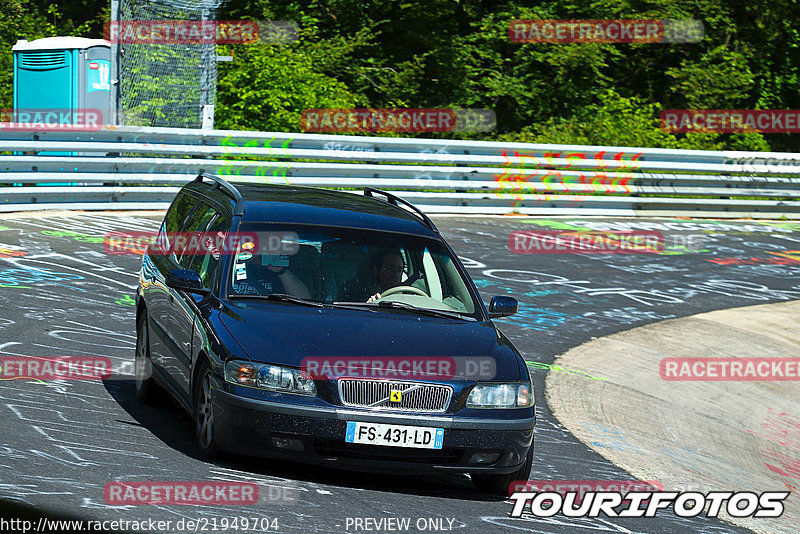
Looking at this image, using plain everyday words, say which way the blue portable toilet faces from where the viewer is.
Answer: facing the viewer and to the right of the viewer

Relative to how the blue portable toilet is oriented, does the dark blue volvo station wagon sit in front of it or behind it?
in front

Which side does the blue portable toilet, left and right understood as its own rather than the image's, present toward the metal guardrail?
front

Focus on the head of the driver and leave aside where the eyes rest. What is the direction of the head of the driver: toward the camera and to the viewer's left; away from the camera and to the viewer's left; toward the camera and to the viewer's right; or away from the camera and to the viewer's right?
toward the camera and to the viewer's right

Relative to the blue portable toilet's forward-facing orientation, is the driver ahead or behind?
ahead
